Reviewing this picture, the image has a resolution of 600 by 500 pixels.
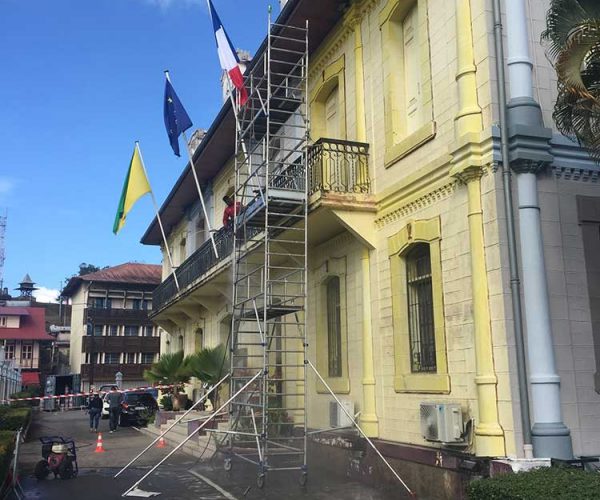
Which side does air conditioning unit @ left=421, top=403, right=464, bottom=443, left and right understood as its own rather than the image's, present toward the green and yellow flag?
right

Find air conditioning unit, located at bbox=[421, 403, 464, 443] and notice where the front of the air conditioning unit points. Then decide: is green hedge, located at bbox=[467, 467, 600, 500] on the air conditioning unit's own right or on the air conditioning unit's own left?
on the air conditioning unit's own left

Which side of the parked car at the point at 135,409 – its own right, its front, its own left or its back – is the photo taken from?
back

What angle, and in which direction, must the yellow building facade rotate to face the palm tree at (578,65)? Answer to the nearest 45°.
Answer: approximately 90° to its left

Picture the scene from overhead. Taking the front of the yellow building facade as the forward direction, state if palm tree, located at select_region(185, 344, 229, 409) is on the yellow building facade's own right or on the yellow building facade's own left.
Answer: on the yellow building facade's own right

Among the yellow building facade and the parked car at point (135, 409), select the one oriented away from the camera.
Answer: the parked car

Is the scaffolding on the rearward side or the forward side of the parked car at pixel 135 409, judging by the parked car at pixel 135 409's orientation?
on the rearward side

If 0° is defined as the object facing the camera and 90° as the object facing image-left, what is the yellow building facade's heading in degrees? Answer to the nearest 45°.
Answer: approximately 45°
